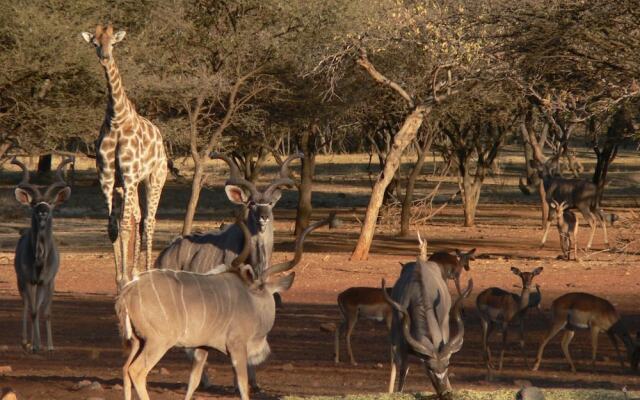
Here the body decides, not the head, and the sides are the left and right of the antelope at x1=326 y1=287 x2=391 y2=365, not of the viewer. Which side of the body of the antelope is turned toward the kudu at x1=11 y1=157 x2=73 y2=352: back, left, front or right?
back

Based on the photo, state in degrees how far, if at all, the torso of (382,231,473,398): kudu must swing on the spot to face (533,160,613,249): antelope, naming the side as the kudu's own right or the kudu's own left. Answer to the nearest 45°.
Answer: approximately 180°

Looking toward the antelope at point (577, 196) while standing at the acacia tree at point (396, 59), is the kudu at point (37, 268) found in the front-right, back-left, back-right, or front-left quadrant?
back-right

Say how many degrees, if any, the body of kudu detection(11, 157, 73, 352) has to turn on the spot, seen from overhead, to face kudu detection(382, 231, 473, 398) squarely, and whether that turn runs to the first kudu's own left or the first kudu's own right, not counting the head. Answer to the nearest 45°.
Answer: approximately 45° to the first kudu's own left

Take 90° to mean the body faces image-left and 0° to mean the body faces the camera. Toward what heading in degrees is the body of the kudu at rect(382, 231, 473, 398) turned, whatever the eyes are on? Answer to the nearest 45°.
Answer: approximately 0°

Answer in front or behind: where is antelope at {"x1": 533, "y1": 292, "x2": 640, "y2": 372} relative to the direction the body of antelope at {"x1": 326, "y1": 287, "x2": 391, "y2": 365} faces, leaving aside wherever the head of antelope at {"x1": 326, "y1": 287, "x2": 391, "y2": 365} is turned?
in front

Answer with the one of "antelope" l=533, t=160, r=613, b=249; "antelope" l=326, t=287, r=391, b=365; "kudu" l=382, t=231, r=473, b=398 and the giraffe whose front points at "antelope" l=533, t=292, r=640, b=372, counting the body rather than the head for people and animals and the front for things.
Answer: "antelope" l=326, t=287, r=391, b=365

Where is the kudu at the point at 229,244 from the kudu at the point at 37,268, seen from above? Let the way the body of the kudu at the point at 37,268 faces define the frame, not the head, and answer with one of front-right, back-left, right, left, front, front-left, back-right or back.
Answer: front-left

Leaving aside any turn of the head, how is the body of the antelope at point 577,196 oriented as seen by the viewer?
to the viewer's left
